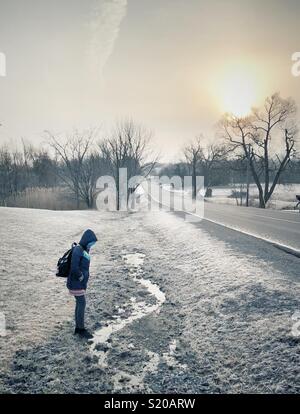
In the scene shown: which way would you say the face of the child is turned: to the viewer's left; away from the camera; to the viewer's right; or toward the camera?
to the viewer's right

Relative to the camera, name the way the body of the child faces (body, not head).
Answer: to the viewer's right
